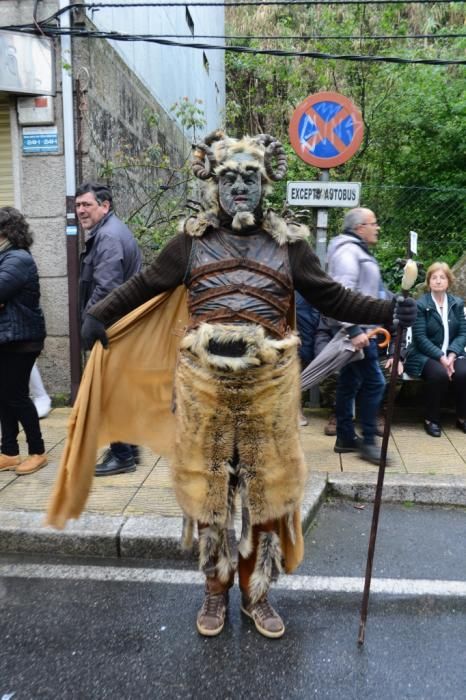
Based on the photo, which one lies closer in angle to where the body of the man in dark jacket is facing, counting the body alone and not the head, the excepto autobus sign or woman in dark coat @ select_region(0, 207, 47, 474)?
the woman in dark coat

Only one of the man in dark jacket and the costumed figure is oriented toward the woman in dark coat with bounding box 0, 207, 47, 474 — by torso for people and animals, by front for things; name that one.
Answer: the man in dark jacket

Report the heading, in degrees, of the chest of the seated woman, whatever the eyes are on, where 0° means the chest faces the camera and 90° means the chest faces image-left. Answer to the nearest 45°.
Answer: approximately 0°

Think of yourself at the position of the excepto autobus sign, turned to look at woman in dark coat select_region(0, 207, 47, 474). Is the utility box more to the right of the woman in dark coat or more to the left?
right

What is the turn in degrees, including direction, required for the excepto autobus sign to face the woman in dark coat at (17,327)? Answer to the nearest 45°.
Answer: approximately 45° to its right

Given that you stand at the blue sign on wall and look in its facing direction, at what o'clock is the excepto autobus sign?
The excepto autobus sign is roughly at 10 o'clock from the blue sign on wall.

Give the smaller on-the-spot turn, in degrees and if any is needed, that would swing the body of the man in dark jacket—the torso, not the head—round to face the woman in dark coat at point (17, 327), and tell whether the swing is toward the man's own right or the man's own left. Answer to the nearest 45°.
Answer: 0° — they already face them
